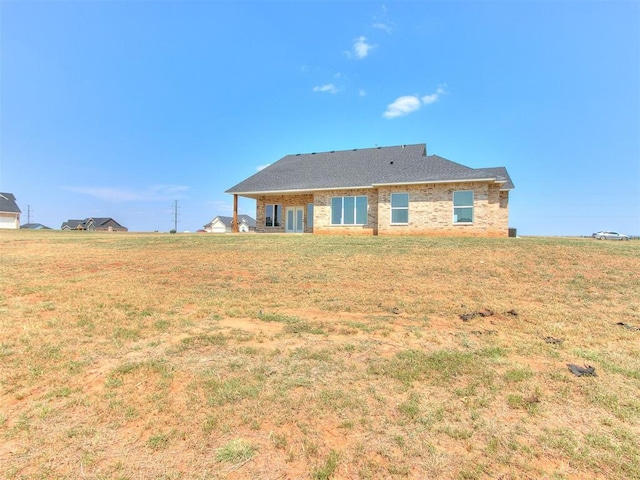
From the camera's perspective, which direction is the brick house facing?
away from the camera

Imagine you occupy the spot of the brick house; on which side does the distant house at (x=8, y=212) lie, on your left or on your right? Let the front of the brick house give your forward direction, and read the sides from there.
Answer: on your left
